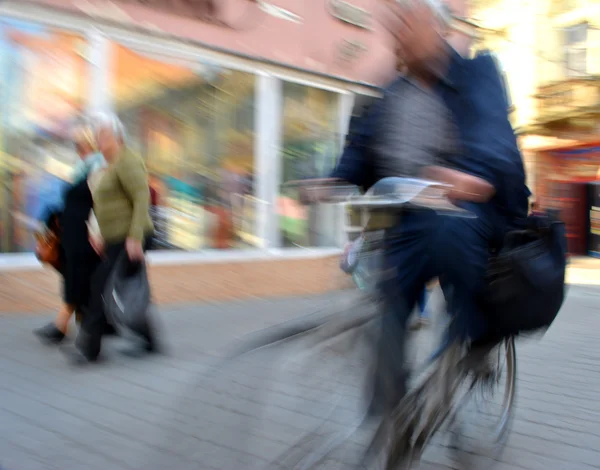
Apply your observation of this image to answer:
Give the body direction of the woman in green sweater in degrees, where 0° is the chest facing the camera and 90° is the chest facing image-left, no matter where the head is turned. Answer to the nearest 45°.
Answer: approximately 45°

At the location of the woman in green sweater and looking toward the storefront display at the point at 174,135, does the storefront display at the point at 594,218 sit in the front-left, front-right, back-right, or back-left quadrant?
front-right

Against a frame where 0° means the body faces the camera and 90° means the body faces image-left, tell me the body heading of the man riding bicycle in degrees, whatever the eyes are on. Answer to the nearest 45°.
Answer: approximately 45°

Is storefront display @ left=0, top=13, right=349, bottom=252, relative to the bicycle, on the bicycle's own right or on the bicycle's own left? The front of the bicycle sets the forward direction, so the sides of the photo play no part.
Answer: on the bicycle's own right

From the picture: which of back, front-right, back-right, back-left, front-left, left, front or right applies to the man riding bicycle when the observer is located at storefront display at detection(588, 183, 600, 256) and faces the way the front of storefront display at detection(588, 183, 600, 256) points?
front-left

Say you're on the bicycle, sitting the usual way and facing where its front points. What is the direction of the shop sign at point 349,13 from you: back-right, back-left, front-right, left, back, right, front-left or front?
back-right

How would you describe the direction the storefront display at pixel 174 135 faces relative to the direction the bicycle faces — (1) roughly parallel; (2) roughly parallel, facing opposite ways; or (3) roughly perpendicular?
roughly perpendicular

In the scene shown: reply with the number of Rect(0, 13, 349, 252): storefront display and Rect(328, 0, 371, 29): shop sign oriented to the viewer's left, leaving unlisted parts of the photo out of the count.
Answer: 0

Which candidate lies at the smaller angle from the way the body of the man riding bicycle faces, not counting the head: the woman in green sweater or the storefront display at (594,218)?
the woman in green sweater

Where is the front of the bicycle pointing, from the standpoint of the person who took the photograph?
facing the viewer and to the left of the viewer

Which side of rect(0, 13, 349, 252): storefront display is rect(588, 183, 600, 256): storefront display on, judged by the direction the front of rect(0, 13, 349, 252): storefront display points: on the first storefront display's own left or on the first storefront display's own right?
on the first storefront display's own left

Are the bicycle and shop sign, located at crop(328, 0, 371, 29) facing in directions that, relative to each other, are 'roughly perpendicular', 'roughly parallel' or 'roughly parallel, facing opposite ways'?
roughly perpendicular

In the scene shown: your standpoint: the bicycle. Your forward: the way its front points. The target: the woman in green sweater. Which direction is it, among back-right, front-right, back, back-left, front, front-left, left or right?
right

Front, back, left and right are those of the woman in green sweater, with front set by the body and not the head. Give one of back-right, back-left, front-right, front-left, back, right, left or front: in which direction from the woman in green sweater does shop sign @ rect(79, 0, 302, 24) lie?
back-right

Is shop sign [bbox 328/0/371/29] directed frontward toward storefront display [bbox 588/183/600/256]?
no

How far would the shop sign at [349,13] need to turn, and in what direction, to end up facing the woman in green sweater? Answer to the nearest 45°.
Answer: approximately 45° to its right

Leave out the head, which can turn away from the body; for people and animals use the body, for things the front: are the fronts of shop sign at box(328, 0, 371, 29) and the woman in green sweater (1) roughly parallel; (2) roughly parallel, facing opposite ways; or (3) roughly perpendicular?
roughly perpendicular
